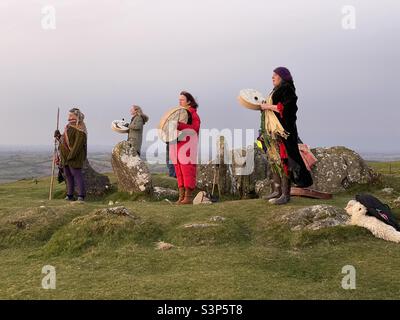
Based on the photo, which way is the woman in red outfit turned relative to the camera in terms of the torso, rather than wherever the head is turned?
to the viewer's left

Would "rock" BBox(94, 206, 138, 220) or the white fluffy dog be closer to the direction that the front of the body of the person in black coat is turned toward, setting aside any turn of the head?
the rock

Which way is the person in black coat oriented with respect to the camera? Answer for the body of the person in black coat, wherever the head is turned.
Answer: to the viewer's left

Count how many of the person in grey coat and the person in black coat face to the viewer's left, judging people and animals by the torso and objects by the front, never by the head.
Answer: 2

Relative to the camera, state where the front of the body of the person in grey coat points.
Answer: to the viewer's left

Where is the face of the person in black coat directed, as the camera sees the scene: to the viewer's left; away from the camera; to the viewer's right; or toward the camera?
to the viewer's left

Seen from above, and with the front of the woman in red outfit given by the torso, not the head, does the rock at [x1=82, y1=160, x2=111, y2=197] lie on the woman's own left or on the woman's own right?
on the woman's own right

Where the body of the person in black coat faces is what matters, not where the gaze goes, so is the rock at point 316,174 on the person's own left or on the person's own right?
on the person's own right

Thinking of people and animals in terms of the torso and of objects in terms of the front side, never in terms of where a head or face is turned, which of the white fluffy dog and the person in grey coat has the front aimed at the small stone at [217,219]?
the white fluffy dog

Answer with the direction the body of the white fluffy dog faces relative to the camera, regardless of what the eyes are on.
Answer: to the viewer's left

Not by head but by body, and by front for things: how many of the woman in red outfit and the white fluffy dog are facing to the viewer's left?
2
